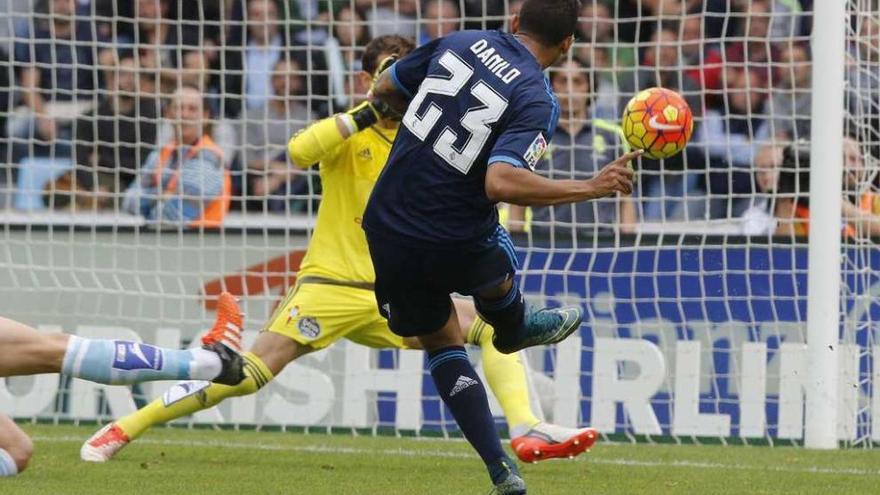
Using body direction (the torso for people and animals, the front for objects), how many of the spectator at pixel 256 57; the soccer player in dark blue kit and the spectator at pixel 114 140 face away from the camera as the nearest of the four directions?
1

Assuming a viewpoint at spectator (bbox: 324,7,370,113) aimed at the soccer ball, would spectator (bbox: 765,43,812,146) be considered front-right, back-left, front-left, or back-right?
front-left

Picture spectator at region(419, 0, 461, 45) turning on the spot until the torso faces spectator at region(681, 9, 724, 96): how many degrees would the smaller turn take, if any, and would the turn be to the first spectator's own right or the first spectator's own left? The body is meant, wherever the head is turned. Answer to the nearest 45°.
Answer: approximately 90° to the first spectator's own left

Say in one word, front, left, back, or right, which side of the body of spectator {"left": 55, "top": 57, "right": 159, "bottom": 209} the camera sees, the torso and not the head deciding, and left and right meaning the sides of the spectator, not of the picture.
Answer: front

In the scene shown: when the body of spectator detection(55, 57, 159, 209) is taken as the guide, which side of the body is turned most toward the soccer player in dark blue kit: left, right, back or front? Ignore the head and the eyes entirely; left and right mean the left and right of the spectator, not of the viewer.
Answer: front

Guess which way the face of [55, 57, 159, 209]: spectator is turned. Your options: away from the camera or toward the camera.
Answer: toward the camera

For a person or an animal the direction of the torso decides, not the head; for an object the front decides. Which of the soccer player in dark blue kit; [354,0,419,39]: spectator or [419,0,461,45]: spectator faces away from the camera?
the soccer player in dark blue kit

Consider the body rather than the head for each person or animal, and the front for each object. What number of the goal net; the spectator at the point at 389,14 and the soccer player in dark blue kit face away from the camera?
1

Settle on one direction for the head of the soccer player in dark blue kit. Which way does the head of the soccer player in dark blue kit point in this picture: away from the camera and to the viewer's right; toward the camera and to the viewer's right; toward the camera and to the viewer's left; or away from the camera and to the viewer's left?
away from the camera and to the viewer's right

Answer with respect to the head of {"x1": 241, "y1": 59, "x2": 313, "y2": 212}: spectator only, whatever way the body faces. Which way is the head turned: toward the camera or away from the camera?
toward the camera

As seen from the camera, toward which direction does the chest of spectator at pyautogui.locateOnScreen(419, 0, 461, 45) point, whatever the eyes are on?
toward the camera

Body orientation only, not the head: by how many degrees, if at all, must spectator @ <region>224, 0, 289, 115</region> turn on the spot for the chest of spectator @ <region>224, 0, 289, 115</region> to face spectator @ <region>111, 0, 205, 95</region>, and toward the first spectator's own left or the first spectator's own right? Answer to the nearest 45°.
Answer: approximately 90° to the first spectator's own right

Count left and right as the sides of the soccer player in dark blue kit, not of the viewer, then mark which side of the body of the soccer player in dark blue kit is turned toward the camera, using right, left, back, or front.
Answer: back

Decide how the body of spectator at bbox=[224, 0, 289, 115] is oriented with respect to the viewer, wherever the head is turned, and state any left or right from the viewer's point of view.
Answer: facing the viewer

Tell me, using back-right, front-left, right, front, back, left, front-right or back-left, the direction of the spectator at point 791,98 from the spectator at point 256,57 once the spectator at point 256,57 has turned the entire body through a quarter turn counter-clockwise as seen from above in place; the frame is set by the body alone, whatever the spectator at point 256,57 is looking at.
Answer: front
